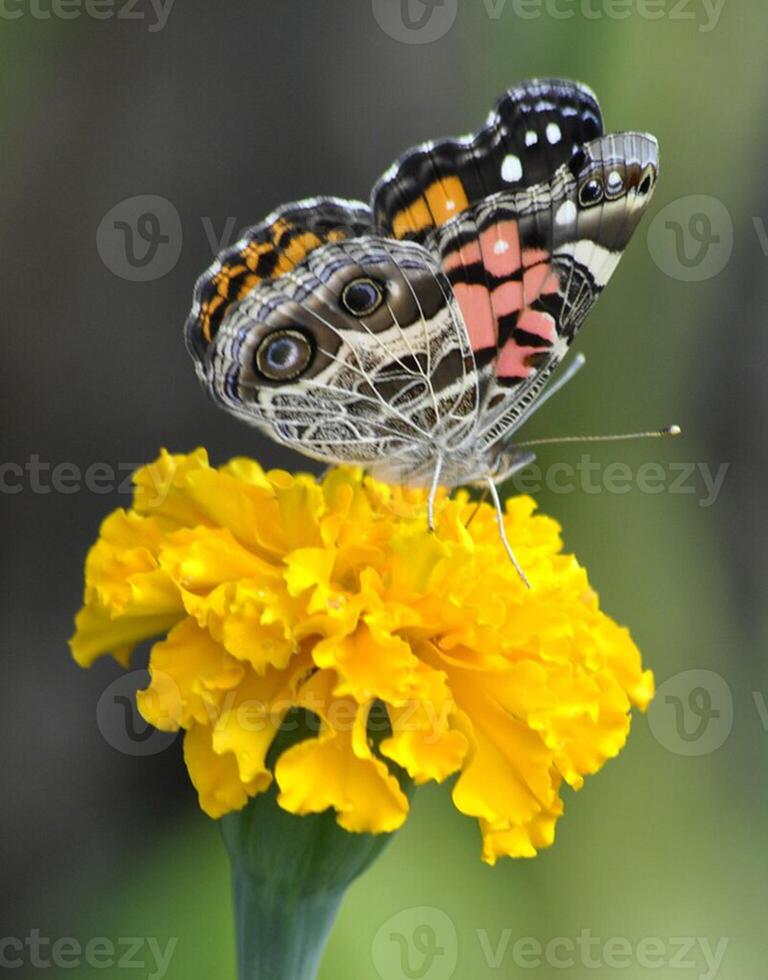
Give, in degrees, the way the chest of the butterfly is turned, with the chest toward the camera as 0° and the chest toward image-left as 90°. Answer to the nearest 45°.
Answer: approximately 270°
